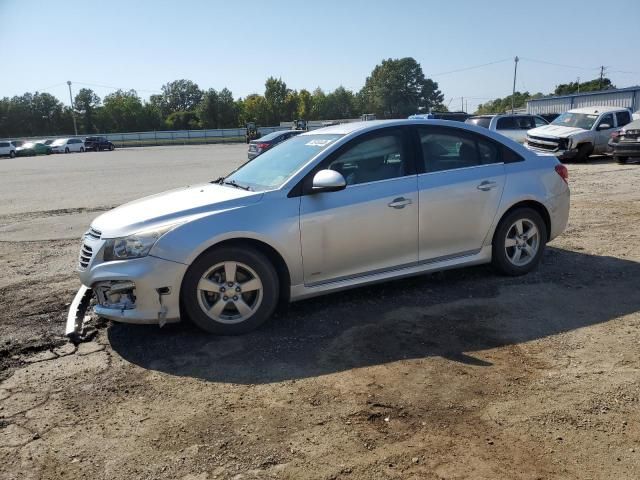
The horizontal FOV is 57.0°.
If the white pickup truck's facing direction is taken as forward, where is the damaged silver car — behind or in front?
in front

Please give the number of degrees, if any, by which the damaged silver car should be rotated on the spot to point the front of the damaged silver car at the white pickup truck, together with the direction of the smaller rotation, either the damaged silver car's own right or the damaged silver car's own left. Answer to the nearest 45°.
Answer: approximately 180°

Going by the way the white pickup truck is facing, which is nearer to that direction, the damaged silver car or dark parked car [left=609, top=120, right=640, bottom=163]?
the damaged silver car

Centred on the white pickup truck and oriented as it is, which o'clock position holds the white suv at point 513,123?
The white suv is roughly at 3 o'clock from the white pickup truck.

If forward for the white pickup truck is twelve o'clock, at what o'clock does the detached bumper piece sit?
The detached bumper piece is roughly at 11 o'clock from the white pickup truck.

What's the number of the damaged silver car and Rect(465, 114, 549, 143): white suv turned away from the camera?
0

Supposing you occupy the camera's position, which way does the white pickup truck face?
facing the viewer and to the left of the viewer

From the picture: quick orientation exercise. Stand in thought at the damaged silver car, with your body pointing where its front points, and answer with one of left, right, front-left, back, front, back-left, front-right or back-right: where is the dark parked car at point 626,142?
back

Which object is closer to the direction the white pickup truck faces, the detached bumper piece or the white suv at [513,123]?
the detached bumper piece

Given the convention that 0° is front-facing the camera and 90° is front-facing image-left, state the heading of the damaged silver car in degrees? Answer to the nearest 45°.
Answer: approximately 45°

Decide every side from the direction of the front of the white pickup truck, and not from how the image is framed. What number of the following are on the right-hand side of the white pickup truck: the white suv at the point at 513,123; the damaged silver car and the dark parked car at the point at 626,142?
1
